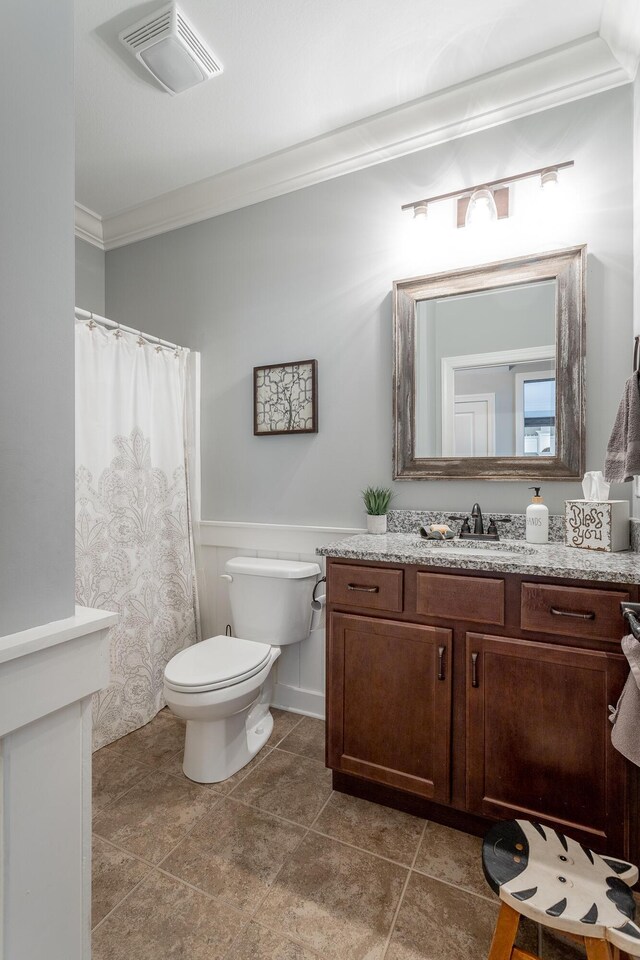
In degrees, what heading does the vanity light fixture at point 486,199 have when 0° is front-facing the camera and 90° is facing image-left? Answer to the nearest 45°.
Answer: approximately 45°

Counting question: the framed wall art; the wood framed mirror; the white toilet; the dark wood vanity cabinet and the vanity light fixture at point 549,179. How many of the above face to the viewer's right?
0

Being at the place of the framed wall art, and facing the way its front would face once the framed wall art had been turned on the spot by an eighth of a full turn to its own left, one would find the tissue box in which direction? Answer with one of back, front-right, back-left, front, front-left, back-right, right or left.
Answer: front-left

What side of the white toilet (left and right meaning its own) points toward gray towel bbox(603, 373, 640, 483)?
left

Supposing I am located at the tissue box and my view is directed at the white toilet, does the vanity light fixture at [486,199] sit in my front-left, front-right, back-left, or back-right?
front-right

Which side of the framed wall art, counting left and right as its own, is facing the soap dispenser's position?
left

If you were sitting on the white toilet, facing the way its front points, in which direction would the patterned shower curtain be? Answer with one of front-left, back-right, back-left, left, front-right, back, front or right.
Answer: right

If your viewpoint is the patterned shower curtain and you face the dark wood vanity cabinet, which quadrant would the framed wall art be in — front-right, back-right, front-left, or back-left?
front-left

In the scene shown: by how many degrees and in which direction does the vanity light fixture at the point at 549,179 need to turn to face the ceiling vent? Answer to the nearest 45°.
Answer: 0° — it already faces it

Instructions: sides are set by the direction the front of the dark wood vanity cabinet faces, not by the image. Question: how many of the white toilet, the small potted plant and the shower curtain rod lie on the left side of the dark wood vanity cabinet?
0

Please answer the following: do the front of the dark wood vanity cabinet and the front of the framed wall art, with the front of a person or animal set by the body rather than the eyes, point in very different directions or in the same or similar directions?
same or similar directions

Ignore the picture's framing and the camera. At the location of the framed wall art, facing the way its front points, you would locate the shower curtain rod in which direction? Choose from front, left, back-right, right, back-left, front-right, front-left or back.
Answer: front-right

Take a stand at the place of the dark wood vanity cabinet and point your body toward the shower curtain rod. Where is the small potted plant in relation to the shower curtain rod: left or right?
right

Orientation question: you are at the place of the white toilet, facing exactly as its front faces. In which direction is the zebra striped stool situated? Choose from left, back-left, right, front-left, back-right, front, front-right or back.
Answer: left

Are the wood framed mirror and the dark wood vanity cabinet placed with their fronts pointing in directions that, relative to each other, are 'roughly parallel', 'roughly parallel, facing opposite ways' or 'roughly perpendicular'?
roughly parallel

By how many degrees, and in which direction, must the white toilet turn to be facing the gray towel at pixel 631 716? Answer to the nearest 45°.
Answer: approximately 90° to its left

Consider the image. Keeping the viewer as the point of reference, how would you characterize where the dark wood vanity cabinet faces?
facing the viewer and to the left of the viewer
